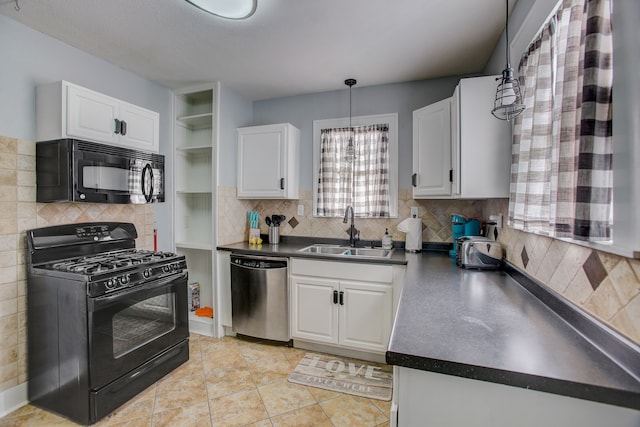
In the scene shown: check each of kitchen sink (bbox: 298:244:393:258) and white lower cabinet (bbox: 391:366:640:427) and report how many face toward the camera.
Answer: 1

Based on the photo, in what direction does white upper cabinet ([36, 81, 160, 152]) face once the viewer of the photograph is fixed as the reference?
facing the viewer and to the right of the viewer

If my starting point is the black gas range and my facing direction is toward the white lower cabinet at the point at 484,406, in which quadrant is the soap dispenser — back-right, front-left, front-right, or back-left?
front-left

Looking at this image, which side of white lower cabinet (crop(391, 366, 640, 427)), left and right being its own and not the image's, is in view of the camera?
left

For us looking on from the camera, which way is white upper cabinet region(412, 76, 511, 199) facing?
facing the viewer and to the left of the viewer

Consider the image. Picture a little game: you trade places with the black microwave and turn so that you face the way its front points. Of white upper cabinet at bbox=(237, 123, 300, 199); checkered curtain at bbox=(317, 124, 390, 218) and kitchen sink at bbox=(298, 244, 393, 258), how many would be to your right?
0

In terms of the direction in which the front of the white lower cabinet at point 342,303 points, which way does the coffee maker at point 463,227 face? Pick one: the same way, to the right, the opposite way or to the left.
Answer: to the right

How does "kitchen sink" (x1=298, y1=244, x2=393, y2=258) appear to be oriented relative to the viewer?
toward the camera

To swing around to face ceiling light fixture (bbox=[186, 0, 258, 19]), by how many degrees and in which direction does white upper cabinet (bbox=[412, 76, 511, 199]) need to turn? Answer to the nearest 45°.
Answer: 0° — it already faces it

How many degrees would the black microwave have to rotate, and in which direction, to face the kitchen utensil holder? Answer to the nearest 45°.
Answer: approximately 45° to its left
